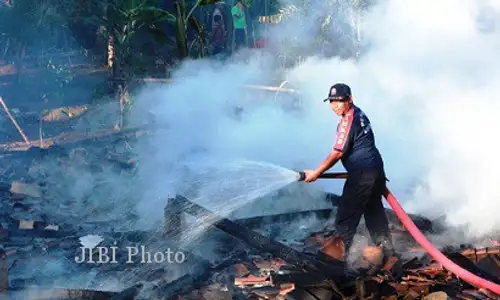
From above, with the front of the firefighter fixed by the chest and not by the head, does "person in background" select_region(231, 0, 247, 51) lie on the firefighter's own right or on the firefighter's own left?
on the firefighter's own right

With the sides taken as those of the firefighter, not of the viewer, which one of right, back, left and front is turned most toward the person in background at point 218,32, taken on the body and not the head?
right

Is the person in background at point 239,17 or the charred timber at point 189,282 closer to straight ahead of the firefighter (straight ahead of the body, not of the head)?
the charred timber

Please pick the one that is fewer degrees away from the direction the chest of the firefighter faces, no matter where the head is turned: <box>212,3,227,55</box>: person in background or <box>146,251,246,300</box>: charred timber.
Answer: the charred timber

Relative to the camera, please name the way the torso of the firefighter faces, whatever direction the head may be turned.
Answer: to the viewer's left

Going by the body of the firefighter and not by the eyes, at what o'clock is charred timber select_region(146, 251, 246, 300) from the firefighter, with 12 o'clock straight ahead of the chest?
The charred timber is roughly at 11 o'clock from the firefighter.
